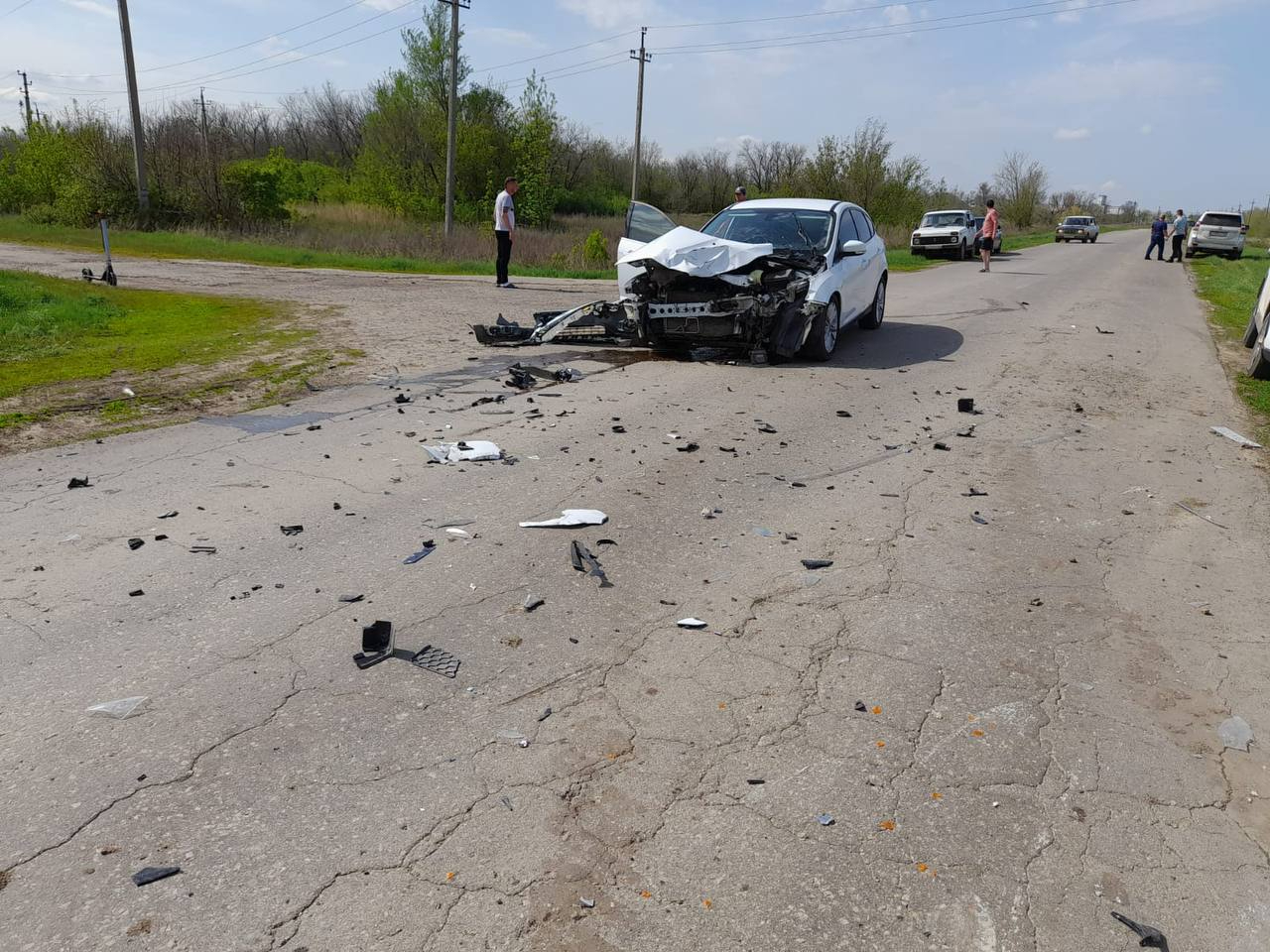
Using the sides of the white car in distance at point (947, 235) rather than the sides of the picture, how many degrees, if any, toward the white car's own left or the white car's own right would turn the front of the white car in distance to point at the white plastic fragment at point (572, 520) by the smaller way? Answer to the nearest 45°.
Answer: approximately 45° to the white car's own left

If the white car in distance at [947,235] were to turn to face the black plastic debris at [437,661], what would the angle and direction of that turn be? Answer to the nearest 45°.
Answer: approximately 45° to its left

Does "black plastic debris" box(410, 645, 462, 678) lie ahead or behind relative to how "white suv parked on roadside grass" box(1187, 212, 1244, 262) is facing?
behind

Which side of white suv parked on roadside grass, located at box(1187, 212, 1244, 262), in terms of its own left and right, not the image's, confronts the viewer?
back

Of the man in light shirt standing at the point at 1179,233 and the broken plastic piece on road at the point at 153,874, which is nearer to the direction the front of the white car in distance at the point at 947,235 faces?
the broken plastic piece on road

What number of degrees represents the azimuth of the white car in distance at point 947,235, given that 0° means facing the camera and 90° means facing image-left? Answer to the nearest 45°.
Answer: approximately 45°

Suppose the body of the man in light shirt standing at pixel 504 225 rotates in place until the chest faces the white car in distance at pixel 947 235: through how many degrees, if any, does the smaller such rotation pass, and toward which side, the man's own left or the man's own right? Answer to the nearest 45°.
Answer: approximately 45° to the man's own left

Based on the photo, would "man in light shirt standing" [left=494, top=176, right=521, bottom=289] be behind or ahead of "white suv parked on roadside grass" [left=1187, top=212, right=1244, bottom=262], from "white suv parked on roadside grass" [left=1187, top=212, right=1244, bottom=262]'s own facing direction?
behind

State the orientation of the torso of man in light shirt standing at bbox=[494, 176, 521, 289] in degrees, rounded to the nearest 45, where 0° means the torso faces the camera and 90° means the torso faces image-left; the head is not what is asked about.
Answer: approximately 270°

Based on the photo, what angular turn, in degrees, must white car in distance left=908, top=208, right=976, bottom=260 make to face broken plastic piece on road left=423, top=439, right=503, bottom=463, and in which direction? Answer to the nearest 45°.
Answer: approximately 45° to its left

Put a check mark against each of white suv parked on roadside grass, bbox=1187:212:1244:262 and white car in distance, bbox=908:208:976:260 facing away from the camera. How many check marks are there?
1

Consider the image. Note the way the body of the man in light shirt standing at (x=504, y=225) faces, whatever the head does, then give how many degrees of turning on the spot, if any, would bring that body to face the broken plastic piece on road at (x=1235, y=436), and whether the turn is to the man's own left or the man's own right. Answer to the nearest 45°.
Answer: approximately 45° to the man's own right

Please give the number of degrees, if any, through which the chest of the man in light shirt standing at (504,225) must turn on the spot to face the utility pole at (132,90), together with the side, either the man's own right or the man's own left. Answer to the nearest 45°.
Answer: approximately 135° to the man's own left
